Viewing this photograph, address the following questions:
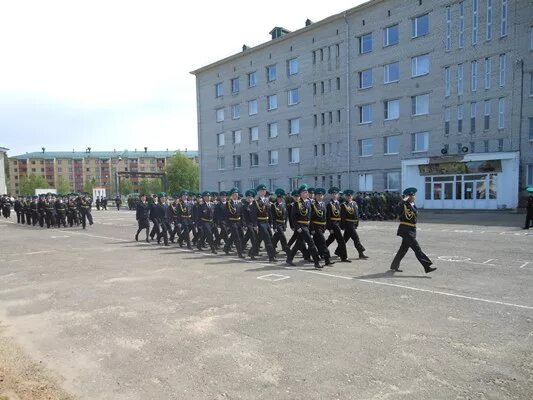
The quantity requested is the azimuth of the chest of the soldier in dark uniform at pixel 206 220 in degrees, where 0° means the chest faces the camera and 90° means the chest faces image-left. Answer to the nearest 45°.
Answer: approximately 315°

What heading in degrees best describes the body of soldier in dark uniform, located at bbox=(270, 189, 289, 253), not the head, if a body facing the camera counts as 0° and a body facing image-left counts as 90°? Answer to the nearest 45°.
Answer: approximately 315°

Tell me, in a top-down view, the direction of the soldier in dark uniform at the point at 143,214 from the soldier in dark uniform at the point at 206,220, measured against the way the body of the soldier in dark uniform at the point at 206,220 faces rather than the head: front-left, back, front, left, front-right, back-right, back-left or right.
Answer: back

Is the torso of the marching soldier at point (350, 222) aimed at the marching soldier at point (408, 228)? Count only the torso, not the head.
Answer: yes

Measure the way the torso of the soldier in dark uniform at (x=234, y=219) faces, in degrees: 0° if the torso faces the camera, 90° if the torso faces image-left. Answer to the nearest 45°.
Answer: approximately 315°

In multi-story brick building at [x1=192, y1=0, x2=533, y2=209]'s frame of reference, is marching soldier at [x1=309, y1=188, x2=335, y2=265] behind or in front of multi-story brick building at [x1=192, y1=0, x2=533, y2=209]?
in front

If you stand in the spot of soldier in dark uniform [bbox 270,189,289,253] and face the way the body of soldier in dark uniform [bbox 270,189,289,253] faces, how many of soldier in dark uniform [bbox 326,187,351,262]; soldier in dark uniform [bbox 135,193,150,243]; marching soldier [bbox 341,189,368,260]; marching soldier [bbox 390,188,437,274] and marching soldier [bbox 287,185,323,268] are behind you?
1

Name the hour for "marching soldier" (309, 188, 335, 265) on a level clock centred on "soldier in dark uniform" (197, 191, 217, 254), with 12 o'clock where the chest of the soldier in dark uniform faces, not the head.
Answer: The marching soldier is roughly at 12 o'clock from the soldier in dark uniform.

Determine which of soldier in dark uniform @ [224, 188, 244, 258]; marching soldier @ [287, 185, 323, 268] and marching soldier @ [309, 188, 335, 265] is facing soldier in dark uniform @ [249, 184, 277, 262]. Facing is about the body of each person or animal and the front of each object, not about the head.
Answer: soldier in dark uniform @ [224, 188, 244, 258]

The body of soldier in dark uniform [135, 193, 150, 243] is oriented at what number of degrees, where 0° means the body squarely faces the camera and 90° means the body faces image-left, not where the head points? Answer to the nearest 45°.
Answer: approximately 315°

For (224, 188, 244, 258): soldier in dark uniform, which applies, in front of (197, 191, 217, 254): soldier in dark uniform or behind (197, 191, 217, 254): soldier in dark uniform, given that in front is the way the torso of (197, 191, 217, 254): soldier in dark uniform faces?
in front

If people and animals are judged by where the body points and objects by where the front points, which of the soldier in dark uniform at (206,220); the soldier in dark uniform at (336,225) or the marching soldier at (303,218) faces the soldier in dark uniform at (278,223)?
the soldier in dark uniform at (206,220)
